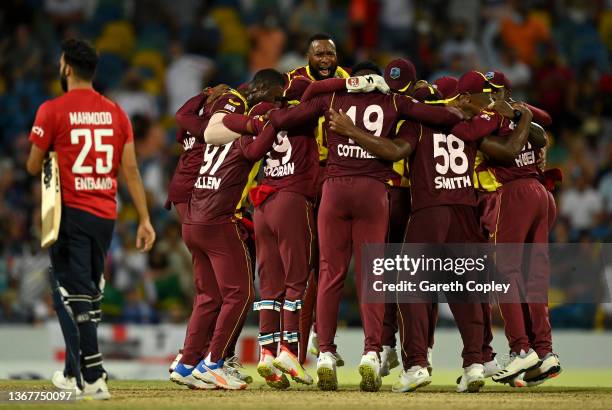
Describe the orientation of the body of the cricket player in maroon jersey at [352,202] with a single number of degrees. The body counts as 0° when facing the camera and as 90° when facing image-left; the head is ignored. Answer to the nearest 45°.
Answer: approximately 180°

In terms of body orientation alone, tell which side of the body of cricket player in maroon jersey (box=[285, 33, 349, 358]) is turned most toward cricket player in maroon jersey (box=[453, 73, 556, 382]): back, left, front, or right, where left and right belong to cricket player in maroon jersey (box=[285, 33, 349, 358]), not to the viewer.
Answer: left

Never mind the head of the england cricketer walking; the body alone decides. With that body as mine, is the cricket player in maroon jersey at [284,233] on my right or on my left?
on my right

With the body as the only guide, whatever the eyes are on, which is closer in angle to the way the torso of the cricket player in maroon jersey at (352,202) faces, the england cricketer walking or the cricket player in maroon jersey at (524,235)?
the cricket player in maroon jersey

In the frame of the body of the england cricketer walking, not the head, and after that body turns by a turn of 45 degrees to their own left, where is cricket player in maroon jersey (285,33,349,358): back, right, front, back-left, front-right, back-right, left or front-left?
back-right

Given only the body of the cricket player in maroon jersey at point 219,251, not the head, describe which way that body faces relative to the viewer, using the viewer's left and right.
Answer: facing away from the viewer and to the right of the viewer

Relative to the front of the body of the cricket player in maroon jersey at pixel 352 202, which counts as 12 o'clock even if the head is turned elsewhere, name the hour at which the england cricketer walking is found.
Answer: The england cricketer walking is roughly at 8 o'clock from the cricket player in maroon jersey.

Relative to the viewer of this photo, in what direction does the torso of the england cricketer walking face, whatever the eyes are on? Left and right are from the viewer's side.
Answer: facing away from the viewer and to the left of the viewer

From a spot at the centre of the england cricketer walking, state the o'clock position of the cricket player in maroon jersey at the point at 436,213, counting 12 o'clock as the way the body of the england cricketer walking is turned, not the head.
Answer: The cricket player in maroon jersey is roughly at 4 o'clock from the england cricketer walking.

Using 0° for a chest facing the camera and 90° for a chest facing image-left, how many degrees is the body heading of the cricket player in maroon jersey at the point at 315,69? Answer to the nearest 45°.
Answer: approximately 0°
